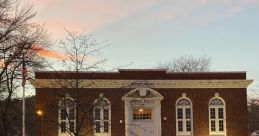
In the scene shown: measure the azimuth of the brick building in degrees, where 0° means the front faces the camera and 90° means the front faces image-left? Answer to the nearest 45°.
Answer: approximately 0°
